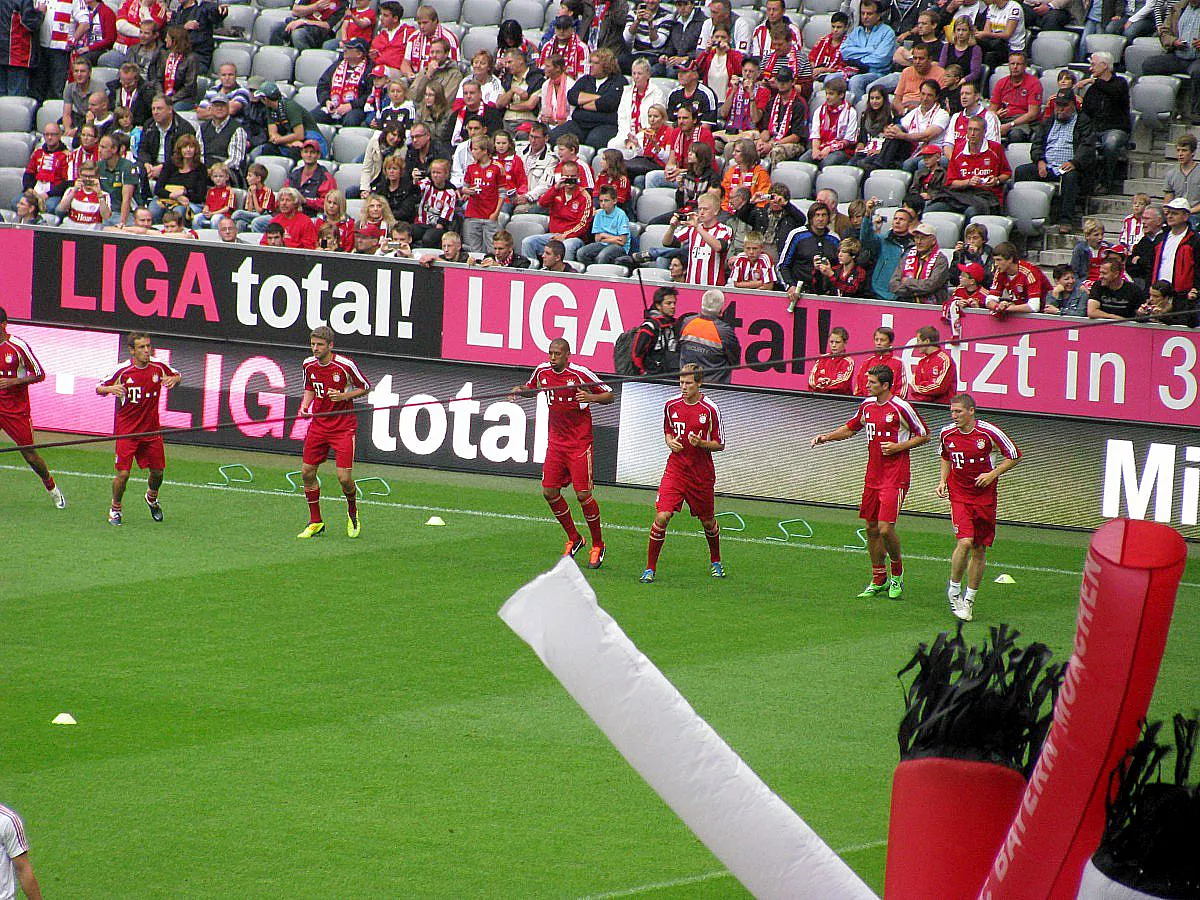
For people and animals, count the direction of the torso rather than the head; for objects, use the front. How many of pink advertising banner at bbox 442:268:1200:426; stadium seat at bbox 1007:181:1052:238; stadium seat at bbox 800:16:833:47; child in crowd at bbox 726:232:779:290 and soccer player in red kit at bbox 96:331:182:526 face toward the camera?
5

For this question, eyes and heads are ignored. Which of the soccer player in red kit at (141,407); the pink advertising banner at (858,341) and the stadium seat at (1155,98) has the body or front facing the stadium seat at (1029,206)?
the stadium seat at (1155,98)

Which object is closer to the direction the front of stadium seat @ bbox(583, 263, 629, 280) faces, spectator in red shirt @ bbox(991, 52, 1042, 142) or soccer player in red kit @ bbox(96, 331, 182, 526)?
the soccer player in red kit

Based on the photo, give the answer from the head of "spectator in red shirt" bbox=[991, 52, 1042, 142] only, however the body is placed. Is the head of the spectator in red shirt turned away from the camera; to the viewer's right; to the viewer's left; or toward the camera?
toward the camera

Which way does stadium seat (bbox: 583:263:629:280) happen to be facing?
toward the camera

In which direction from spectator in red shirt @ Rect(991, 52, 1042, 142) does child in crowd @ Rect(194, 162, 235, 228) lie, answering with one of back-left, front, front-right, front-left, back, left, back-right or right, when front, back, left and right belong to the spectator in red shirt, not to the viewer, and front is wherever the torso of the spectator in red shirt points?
front-right

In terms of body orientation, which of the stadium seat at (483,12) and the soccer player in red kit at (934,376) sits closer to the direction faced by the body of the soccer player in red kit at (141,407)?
the soccer player in red kit

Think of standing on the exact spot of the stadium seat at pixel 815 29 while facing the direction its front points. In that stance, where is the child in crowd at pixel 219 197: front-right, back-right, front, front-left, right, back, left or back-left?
right

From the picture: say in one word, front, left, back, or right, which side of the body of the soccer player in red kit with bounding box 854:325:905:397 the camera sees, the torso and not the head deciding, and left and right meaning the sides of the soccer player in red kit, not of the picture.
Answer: front

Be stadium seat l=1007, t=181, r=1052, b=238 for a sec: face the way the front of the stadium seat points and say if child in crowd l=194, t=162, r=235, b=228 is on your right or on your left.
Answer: on your right

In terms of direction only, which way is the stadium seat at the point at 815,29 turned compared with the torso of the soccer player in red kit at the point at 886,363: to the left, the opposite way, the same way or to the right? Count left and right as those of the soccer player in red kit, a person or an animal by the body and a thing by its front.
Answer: the same way

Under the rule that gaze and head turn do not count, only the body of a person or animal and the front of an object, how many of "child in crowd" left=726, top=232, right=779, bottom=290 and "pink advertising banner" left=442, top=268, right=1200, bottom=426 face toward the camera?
2

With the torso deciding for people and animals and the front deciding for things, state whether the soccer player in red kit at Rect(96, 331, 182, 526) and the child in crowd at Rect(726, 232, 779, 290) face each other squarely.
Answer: no

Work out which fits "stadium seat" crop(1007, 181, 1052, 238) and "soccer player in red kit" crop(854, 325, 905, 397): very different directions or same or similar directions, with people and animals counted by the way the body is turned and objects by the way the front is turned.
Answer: same or similar directions

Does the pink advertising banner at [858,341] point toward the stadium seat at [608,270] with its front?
no

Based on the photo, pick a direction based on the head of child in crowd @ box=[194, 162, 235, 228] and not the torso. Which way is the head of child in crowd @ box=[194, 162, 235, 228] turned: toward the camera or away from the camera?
toward the camera

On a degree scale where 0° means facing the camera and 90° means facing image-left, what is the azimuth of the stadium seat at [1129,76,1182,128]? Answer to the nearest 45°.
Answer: approximately 45°

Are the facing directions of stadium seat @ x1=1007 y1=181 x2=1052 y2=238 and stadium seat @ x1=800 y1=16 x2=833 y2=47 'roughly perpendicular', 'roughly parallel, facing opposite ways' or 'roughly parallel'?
roughly parallel

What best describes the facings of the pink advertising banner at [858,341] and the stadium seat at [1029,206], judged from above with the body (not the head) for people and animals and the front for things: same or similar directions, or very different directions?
same or similar directions

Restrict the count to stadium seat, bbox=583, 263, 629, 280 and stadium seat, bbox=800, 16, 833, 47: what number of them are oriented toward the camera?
2

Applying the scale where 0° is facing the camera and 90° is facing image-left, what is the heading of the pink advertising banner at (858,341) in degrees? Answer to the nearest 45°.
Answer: approximately 0°
